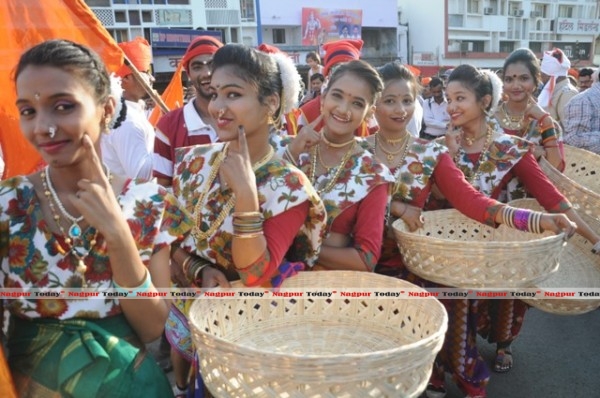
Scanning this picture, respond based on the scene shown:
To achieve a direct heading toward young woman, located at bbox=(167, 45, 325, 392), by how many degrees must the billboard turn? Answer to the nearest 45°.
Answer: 0° — it already faces them

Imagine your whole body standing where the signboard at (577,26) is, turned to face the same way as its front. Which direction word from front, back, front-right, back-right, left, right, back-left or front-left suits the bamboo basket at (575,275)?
front

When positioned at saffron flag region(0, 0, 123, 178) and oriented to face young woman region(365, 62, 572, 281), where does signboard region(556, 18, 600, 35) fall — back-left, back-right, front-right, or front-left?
front-left

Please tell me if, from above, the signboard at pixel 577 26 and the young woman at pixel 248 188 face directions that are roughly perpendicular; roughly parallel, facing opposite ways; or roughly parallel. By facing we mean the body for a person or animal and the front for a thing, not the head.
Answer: roughly parallel

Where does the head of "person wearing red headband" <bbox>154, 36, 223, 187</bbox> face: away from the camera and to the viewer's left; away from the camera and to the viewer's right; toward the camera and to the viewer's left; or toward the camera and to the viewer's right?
toward the camera and to the viewer's right

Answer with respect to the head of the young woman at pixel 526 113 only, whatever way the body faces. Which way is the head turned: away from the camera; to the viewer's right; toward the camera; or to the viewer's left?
toward the camera

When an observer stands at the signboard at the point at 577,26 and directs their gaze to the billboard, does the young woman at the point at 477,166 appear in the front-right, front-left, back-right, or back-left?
front-left

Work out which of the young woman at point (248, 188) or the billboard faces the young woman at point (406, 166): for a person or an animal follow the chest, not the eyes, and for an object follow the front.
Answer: the billboard

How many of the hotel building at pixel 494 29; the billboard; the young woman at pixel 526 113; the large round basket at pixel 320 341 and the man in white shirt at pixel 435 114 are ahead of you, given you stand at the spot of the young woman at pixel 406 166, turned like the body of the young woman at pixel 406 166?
1

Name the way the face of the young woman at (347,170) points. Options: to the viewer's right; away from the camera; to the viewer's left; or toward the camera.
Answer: toward the camera

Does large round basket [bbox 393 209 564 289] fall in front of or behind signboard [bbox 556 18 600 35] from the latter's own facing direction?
in front

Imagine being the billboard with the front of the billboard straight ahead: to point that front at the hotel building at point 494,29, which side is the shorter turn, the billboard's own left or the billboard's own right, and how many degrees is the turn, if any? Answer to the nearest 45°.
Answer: approximately 135° to the billboard's own left

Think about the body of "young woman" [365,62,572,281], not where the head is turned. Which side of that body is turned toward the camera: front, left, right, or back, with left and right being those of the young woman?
front

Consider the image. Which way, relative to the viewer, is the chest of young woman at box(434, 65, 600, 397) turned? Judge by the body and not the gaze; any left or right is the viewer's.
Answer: facing the viewer and to the left of the viewer

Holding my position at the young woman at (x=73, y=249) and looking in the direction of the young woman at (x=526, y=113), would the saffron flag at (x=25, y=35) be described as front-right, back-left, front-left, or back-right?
front-left

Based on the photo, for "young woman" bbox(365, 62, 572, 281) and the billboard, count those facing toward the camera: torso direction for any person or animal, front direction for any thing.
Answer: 2

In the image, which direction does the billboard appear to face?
toward the camera

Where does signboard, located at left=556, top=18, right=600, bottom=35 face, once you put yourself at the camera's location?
facing the viewer
